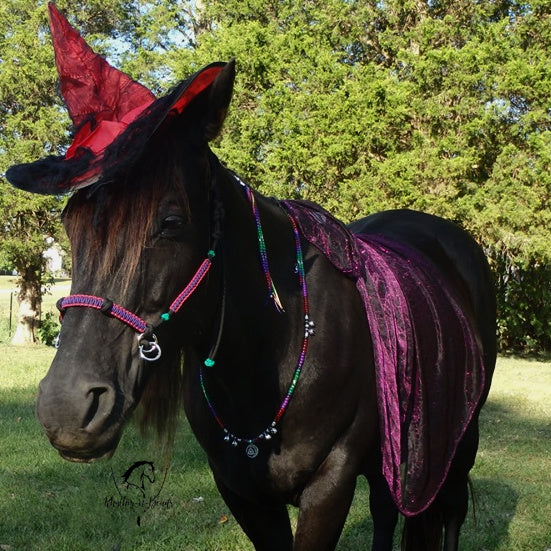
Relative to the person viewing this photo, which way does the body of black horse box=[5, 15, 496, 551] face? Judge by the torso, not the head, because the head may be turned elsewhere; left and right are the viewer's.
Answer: facing the viewer and to the left of the viewer
